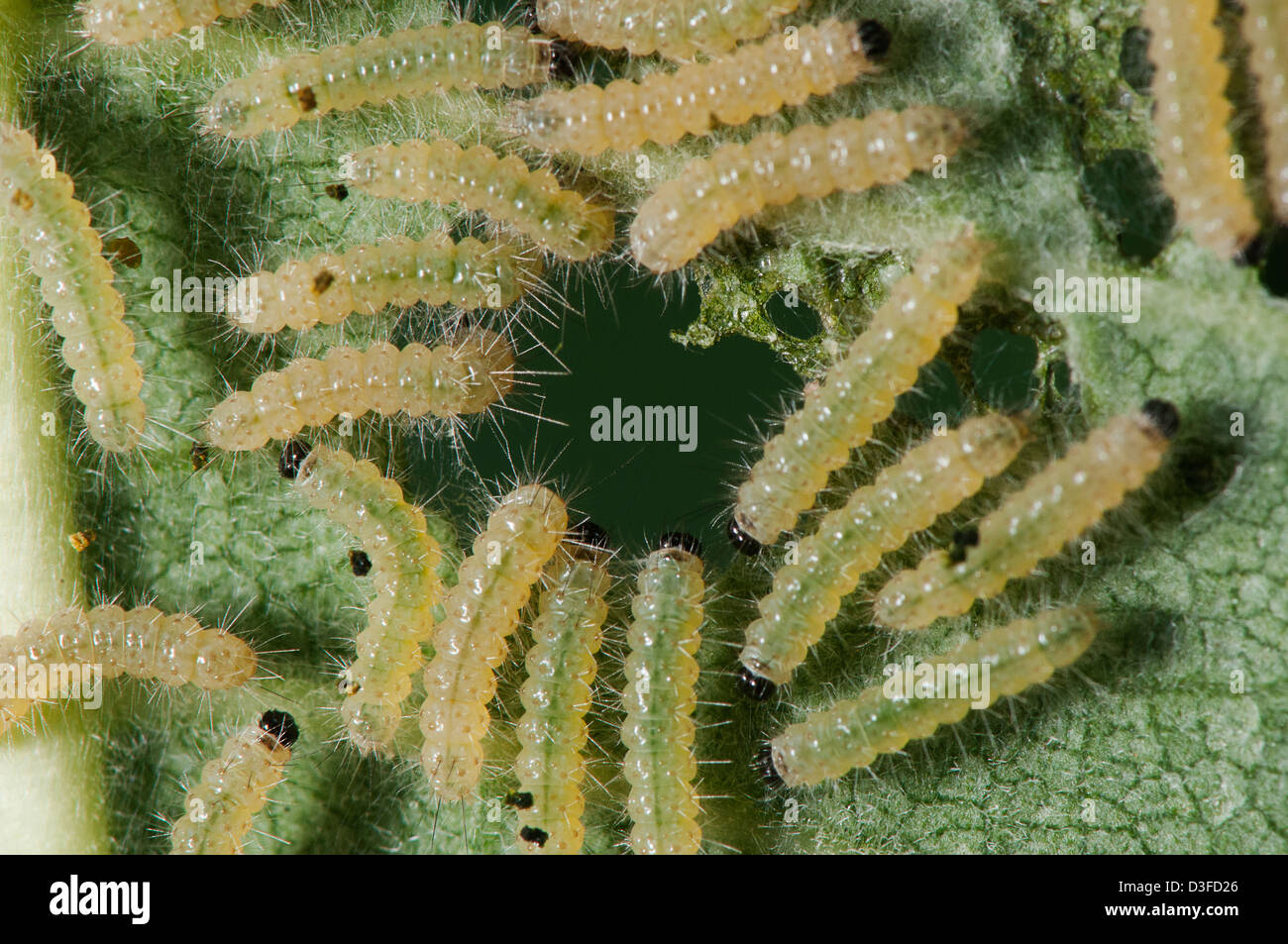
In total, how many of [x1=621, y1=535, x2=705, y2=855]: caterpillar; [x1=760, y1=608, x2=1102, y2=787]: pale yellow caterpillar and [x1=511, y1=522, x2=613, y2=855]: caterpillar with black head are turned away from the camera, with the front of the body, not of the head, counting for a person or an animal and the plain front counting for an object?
2

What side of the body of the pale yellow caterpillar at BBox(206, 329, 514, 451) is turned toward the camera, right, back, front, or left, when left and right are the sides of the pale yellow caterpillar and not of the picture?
right

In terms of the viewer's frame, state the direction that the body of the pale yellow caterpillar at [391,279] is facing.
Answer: to the viewer's right

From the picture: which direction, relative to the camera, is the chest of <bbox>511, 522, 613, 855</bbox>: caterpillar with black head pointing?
away from the camera

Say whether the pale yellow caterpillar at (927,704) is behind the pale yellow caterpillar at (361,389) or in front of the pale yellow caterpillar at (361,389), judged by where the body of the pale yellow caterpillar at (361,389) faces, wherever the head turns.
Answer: in front

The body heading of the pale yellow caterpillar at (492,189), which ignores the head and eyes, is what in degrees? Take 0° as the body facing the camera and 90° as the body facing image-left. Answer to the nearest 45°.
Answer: approximately 270°
